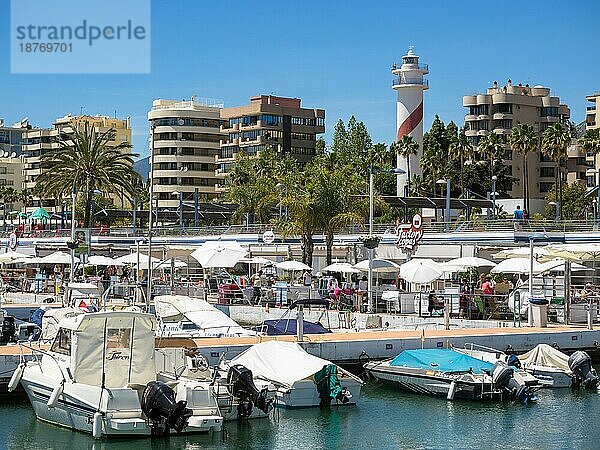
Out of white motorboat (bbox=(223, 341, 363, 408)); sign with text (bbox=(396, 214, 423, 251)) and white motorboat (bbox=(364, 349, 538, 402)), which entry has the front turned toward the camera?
the sign with text

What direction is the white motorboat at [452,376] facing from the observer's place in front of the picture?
facing away from the viewer and to the left of the viewer

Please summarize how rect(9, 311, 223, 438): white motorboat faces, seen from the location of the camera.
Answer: facing away from the viewer and to the left of the viewer

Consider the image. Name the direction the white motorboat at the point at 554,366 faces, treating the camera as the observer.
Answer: facing away from the viewer and to the left of the viewer

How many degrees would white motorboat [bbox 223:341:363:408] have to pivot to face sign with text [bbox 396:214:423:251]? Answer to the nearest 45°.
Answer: approximately 45° to its right

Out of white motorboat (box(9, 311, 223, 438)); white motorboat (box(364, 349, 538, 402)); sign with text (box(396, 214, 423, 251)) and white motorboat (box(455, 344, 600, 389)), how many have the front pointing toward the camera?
1

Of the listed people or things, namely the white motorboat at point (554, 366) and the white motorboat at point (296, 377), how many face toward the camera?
0

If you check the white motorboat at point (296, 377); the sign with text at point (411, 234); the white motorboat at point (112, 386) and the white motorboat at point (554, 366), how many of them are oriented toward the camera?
1

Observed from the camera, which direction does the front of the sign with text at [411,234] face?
facing the viewer

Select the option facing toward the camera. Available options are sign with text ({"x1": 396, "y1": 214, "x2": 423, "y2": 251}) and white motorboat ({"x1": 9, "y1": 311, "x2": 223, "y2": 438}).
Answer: the sign with text

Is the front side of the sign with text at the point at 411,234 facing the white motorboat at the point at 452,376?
yes
